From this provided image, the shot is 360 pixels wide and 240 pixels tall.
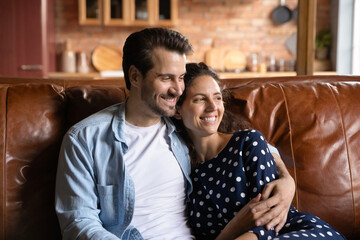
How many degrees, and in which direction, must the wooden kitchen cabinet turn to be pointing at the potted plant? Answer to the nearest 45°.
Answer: approximately 90° to its left

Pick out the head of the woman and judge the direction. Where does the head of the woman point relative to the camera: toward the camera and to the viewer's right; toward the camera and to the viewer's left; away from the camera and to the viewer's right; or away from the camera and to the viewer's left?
toward the camera and to the viewer's right

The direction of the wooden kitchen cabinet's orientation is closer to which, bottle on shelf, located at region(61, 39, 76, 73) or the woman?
the woman

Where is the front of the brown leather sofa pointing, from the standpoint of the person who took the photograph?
facing the viewer

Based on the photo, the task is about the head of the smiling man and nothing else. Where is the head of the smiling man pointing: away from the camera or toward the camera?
toward the camera

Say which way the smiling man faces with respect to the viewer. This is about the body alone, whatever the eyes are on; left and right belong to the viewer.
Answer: facing the viewer and to the right of the viewer

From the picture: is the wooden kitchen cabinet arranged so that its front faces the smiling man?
yes

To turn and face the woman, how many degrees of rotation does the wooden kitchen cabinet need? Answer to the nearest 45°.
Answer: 0° — it already faces them

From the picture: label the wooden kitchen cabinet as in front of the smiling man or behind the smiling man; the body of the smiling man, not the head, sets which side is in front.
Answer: behind

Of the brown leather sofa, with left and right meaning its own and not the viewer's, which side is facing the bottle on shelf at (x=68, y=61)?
back

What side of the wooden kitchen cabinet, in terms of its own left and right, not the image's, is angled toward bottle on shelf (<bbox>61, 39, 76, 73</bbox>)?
right

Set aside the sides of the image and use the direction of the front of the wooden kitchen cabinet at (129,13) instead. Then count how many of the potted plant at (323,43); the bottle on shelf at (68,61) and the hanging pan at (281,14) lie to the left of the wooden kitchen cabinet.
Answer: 2

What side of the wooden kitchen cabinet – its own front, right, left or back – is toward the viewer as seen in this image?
front
